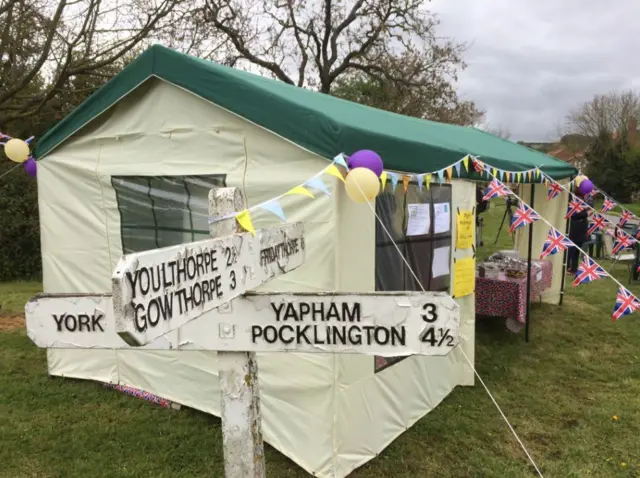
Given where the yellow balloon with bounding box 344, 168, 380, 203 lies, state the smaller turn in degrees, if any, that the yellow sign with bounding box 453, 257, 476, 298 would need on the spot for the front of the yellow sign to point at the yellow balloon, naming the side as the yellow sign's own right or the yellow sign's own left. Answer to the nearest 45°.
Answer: approximately 45° to the yellow sign's own right

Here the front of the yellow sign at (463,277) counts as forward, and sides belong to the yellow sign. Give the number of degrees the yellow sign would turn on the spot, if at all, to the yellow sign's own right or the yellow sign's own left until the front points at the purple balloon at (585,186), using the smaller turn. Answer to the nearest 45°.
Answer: approximately 90° to the yellow sign's own left

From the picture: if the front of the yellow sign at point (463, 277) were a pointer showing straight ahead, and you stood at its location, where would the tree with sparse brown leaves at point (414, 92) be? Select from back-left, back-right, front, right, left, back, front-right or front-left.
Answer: back-left

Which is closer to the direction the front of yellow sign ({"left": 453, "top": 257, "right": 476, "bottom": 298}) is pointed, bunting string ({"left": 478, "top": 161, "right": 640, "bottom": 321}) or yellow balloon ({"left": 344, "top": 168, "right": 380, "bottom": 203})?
the bunting string

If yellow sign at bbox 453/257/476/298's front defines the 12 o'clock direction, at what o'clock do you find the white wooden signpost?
The white wooden signpost is roughly at 2 o'clock from the yellow sign.

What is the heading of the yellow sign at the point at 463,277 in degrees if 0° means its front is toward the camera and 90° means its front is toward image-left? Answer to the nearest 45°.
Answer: approximately 315°

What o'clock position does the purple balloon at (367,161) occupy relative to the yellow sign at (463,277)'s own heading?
The purple balloon is roughly at 2 o'clock from the yellow sign.

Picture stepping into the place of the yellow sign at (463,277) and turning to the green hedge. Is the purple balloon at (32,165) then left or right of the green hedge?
left

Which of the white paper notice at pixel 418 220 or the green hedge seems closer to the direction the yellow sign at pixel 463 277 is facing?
the white paper notice

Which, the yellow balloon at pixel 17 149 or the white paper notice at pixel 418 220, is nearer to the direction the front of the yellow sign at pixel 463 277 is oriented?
the white paper notice

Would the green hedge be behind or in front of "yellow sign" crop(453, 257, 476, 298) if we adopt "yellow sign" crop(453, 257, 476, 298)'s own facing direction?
behind
